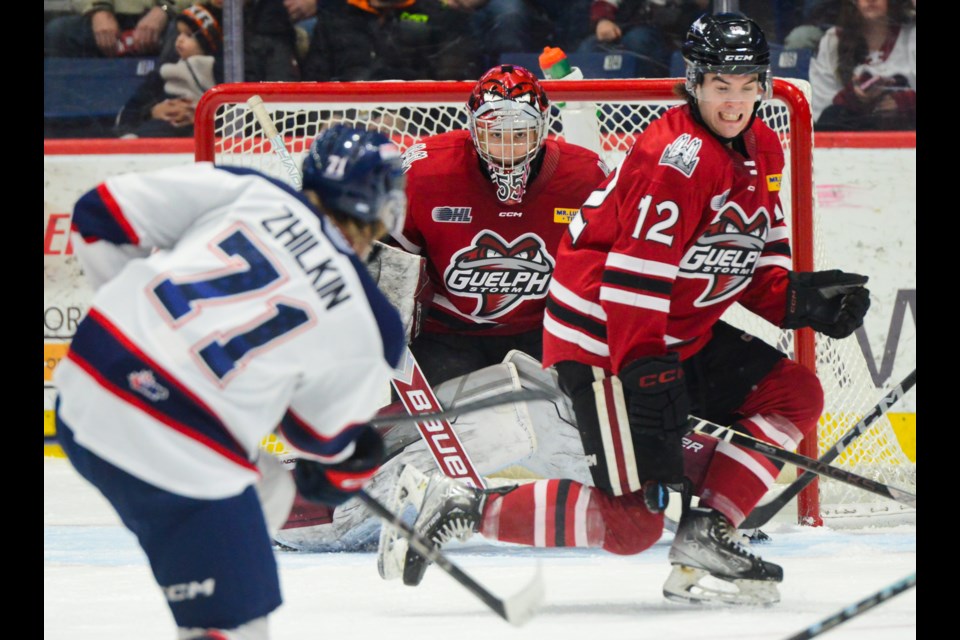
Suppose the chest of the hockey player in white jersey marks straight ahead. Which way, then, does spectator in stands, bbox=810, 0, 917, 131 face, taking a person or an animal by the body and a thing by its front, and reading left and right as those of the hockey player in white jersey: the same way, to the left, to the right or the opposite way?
the opposite way

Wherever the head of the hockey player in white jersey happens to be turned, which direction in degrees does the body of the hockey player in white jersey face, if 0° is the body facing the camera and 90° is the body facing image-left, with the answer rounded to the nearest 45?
approximately 225°

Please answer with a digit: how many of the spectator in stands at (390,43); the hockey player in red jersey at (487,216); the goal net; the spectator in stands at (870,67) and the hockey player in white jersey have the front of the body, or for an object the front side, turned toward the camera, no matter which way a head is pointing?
4

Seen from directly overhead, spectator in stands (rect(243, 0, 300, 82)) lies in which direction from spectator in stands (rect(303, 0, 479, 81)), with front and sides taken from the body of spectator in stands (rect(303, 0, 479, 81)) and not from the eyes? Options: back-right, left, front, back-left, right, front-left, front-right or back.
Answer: right

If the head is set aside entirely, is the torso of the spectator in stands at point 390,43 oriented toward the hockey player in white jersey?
yes

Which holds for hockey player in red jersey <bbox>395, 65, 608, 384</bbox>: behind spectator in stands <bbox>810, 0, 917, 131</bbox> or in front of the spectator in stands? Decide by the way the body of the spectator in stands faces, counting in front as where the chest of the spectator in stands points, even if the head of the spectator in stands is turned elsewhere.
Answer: in front

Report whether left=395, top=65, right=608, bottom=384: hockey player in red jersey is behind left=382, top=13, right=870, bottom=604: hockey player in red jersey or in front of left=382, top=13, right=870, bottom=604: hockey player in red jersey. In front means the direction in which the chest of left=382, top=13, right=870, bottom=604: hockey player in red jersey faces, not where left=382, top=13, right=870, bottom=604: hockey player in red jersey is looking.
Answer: behind

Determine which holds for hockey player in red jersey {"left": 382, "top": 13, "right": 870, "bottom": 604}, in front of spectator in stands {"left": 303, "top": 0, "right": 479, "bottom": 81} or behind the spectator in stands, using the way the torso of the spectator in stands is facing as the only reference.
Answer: in front

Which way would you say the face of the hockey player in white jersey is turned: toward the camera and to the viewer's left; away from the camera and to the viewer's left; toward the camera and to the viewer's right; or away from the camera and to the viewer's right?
away from the camera and to the viewer's right
